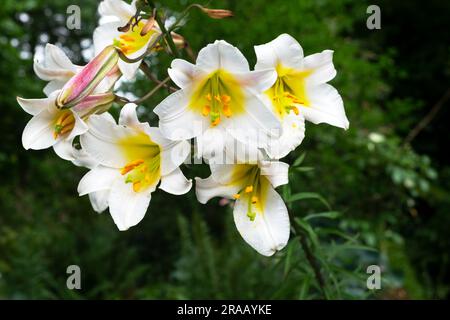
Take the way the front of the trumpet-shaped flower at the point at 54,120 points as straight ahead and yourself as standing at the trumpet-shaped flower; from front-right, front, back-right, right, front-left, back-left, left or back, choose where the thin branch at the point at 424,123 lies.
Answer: back

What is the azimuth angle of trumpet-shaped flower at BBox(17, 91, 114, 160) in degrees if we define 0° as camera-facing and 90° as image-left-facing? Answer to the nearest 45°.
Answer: approximately 45°
